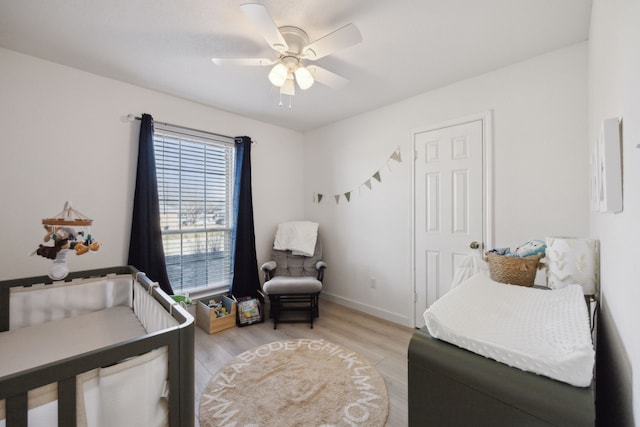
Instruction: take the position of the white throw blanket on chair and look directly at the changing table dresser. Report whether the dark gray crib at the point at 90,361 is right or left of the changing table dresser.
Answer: right

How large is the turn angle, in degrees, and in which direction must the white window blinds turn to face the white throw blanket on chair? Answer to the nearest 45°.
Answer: approximately 45° to its left

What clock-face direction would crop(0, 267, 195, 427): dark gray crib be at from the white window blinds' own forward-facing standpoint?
The dark gray crib is roughly at 2 o'clock from the white window blinds.

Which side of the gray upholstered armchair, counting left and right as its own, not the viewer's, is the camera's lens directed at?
front

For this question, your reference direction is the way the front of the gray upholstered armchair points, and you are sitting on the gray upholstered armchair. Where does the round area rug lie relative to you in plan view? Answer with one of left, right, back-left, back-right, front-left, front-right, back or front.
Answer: front

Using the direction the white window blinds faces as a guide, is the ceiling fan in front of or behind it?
in front

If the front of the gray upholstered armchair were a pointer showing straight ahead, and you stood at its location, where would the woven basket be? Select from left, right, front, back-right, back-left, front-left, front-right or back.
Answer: front-left

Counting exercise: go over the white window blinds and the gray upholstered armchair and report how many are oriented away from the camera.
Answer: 0

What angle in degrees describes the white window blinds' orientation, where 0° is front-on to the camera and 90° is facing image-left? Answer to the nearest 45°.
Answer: approximately 315°

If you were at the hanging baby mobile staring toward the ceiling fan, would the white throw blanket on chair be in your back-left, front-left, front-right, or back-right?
front-left

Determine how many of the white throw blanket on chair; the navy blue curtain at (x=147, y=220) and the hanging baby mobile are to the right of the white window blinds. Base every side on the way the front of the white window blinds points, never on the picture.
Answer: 2

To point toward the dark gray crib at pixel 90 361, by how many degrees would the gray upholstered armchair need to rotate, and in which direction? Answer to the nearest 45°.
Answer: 0° — it already faces it

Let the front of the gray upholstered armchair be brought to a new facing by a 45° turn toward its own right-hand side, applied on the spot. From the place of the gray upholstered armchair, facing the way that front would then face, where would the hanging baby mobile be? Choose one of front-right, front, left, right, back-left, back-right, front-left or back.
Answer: front
